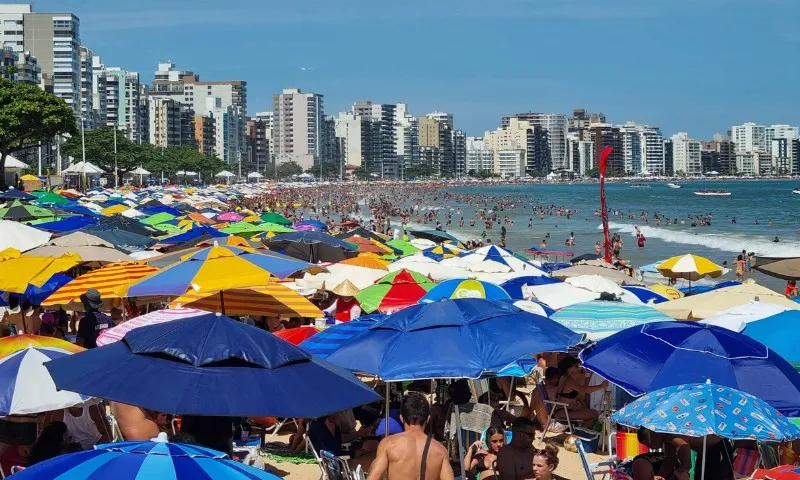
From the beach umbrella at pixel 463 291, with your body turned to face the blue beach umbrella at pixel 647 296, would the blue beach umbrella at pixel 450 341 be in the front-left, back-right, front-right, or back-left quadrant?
back-right

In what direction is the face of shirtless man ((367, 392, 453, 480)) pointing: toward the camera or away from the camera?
away from the camera

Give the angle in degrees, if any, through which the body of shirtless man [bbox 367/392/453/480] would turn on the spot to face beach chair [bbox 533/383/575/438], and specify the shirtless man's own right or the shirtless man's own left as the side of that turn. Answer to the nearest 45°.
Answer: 0° — they already face it

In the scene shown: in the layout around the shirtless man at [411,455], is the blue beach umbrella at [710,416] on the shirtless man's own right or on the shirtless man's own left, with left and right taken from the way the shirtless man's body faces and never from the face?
on the shirtless man's own right

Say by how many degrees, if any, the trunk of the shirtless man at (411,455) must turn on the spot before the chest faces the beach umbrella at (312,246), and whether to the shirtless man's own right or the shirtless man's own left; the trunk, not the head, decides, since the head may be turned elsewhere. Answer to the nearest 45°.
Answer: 0° — they already face it

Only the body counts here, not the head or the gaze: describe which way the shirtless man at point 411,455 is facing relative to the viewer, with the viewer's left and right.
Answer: facing away from the viewer

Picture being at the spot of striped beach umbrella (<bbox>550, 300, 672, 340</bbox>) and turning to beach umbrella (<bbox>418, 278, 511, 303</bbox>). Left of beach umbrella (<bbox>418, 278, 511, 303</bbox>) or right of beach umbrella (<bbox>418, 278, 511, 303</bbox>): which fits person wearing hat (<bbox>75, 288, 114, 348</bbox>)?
left
